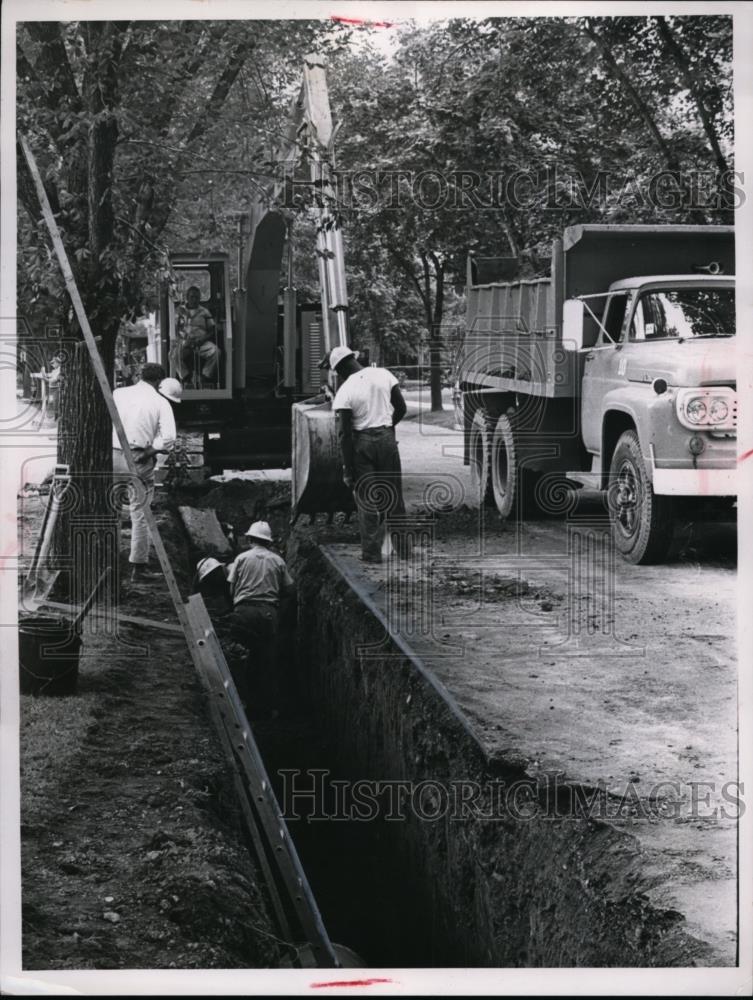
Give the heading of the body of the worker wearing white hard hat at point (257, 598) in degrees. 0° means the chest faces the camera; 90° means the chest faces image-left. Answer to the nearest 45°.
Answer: approximately 180°

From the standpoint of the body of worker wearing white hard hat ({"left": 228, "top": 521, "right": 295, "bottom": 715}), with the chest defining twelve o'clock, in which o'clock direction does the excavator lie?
The excavator is roughly at 12 o'clock from the worker wearing white hard hat.

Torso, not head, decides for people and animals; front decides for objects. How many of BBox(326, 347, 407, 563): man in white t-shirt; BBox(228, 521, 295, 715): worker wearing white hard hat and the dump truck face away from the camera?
2

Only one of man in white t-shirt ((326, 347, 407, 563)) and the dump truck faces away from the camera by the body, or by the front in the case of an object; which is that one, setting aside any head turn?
the man in white t-shirt

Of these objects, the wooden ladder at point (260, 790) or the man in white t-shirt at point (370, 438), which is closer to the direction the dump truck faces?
the wooden ladder

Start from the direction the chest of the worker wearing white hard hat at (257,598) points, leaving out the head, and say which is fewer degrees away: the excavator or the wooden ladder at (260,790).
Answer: the excavator

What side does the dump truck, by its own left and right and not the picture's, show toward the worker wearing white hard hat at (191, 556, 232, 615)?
right

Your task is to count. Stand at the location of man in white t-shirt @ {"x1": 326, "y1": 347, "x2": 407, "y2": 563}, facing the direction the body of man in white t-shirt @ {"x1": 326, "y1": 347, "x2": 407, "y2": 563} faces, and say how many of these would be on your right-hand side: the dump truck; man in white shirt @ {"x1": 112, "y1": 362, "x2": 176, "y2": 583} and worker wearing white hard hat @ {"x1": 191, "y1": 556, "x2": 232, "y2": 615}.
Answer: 1

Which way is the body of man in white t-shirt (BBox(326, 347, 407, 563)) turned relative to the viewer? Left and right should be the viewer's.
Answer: facing away from the viewer

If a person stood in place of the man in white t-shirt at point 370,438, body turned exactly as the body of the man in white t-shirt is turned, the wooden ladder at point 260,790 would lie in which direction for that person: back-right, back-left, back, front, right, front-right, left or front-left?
back

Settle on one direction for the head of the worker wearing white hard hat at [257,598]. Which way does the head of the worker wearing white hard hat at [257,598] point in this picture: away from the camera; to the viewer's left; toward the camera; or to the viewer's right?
away from the camera

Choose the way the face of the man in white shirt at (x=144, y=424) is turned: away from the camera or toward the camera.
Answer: away from the camera

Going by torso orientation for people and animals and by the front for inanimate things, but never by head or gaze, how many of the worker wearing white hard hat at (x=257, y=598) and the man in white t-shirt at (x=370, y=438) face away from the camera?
2

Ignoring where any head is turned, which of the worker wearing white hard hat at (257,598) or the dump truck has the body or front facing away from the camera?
the worker wearing white hard hat
